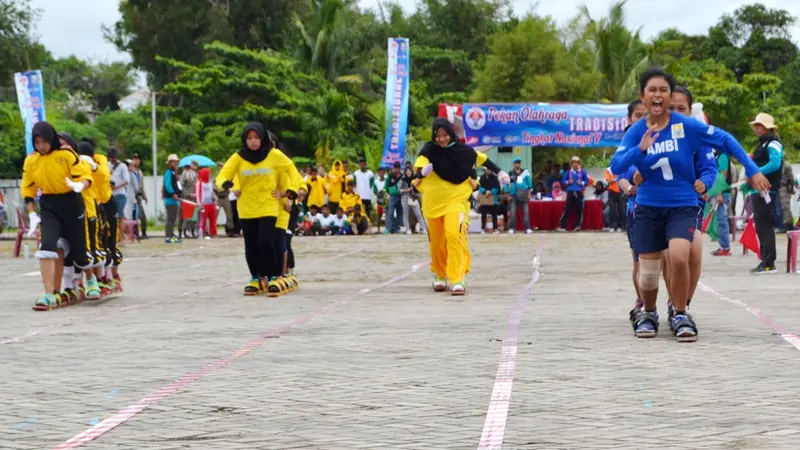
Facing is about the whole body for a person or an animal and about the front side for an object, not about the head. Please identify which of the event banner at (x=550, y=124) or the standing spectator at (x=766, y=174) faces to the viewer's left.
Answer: the standing spectator

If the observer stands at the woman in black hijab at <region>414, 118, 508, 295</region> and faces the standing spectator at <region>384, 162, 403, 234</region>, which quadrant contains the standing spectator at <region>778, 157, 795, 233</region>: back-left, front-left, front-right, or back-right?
front-right

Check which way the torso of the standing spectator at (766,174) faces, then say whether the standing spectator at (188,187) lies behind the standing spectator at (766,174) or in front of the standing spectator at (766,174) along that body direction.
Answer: in front

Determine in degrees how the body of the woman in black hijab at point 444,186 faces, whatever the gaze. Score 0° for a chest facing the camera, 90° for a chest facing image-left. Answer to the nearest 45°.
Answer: approximately 0°

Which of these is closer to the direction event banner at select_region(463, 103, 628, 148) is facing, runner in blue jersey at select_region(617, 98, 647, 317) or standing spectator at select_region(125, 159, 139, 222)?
the runner in blue jersey

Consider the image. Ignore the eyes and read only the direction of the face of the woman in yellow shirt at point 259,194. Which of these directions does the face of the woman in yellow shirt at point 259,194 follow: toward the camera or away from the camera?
toward the camera

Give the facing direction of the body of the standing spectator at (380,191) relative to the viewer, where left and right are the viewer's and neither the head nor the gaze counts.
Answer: facing the viewer

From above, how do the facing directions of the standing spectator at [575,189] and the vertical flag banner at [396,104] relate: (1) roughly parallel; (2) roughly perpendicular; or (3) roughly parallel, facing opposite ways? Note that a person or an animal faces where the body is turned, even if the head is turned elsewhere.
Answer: roughly parallel

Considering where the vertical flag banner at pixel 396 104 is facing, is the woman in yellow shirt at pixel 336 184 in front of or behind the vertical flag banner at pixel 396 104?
in front

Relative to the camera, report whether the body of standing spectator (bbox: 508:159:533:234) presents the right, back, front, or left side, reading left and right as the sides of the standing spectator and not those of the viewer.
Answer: front
